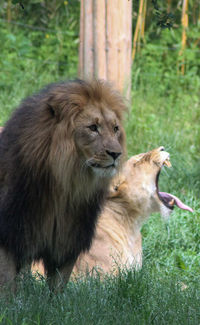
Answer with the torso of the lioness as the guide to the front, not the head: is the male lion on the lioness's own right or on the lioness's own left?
on the lioness's own right

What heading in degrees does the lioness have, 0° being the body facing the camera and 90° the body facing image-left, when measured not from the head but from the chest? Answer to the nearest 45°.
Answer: approximately 270°

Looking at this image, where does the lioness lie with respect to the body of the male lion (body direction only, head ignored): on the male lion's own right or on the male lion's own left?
on the male lion's own left

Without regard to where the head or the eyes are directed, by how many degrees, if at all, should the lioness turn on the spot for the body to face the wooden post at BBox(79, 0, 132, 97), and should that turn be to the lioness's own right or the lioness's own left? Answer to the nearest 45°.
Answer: approximately 90° to the lioness's own left

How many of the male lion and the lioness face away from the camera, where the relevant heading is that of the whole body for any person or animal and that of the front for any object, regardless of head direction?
0

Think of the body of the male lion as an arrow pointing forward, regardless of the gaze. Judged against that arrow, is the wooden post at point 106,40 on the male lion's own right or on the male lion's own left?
on the male lion's own left

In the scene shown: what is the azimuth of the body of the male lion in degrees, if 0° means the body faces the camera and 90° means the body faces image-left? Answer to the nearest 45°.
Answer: approximately 315°
